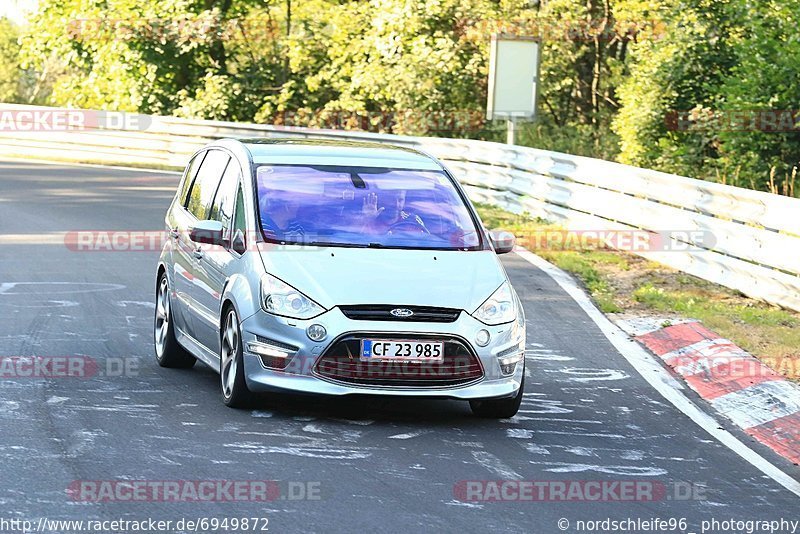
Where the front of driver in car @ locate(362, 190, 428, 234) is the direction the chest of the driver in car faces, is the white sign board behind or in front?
behind

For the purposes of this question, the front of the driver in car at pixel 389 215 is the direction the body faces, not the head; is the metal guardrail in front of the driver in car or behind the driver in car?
behind

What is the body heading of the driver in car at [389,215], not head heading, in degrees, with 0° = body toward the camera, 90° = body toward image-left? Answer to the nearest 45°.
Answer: approximately 0°

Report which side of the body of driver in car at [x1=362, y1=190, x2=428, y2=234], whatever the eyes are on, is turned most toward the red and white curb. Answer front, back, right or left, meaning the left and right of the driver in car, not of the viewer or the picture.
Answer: left

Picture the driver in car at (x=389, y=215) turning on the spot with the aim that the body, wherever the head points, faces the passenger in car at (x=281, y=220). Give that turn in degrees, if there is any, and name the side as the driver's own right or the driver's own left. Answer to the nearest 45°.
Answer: approximately 90° to the driver's own right
